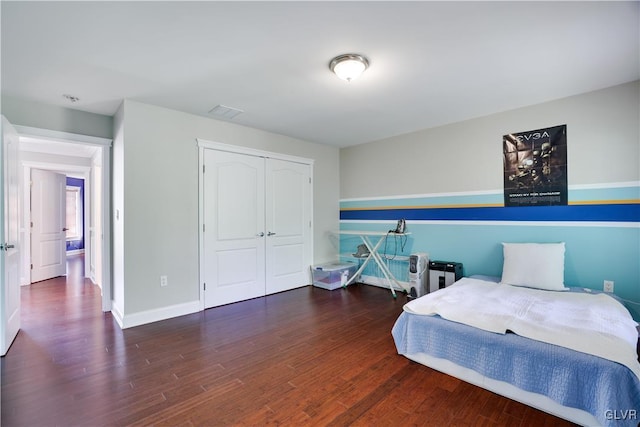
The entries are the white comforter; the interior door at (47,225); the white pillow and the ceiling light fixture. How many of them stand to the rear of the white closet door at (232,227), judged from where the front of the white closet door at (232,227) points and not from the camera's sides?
1

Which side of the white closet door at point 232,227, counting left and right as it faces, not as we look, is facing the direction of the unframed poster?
front

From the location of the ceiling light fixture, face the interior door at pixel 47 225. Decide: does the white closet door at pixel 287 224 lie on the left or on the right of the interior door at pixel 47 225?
right

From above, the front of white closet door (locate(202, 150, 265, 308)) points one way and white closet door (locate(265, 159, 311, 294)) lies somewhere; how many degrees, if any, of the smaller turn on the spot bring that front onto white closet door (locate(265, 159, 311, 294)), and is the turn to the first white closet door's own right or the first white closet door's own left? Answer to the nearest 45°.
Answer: approximately 90° to the first white closet door's own left

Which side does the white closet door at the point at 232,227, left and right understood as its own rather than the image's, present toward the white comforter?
front

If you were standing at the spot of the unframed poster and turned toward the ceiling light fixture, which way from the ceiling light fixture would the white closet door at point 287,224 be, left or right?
right

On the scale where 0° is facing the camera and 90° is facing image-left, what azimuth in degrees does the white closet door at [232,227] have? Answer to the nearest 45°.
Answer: approximately 315°

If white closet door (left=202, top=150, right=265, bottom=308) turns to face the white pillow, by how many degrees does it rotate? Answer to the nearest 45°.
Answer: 0° — it already faces it
